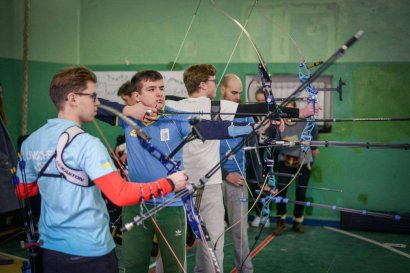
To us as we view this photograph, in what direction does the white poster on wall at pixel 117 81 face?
facing the viewer
